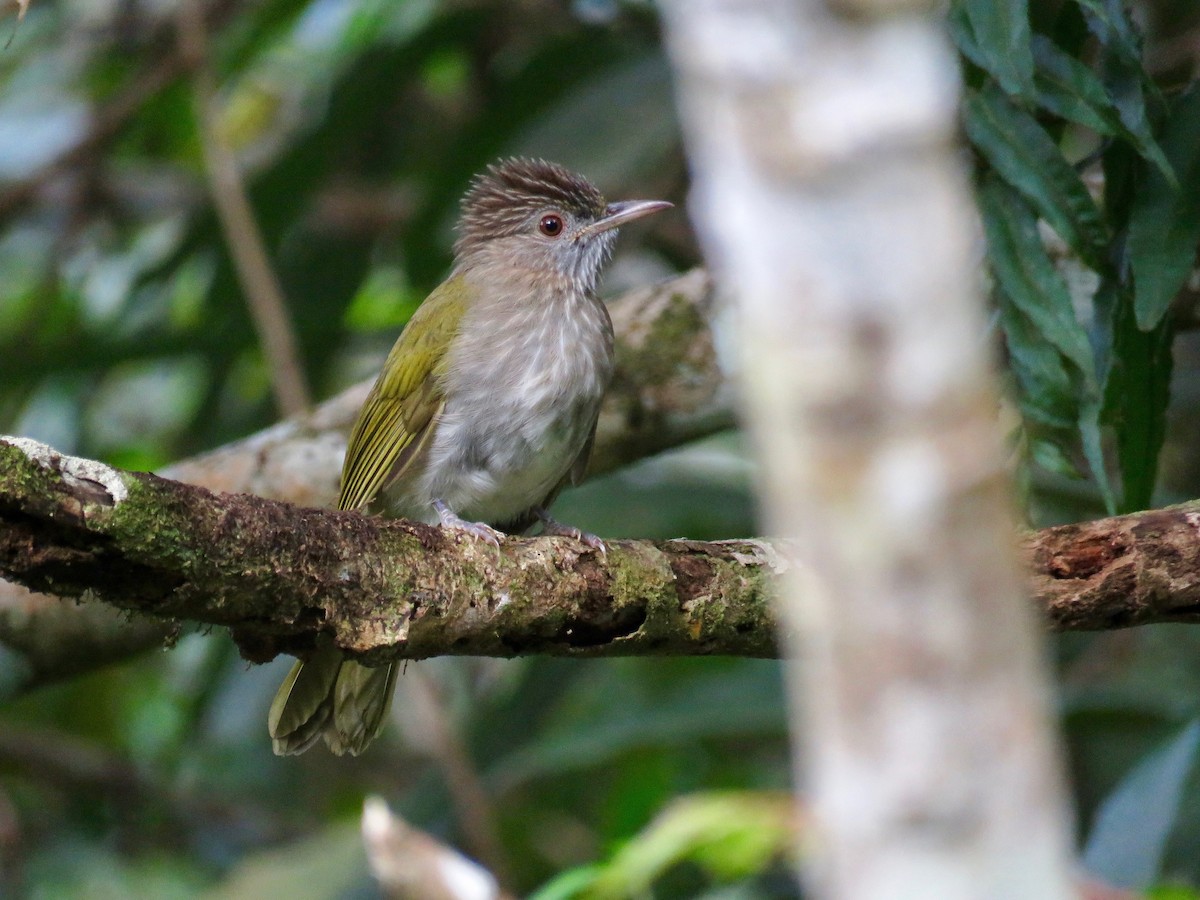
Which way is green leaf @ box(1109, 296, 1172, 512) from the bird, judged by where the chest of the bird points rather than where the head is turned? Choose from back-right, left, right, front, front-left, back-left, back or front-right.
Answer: front

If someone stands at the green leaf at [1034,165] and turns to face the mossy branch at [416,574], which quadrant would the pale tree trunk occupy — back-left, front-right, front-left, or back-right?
front-left

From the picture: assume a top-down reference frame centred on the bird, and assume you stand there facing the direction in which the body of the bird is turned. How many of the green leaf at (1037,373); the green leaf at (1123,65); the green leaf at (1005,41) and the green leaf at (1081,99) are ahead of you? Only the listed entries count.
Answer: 4

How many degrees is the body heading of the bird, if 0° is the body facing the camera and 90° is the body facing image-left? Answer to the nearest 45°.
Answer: approximately 315°

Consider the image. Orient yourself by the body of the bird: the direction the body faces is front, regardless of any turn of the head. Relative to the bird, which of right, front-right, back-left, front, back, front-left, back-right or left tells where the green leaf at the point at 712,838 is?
front-right

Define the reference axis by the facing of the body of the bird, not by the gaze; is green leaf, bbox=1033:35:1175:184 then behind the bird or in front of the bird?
in front

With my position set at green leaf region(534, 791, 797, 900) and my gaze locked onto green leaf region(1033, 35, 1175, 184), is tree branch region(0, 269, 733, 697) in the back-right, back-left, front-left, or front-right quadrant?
front-left

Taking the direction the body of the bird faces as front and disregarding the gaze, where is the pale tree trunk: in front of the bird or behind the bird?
in front

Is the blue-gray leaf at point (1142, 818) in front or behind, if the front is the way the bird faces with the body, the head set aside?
in front
